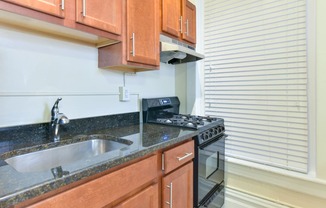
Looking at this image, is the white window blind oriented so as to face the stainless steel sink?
yes

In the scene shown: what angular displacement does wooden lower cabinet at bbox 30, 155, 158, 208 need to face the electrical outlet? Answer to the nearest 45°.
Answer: approximately 135° to its left

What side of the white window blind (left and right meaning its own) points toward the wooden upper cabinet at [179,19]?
right

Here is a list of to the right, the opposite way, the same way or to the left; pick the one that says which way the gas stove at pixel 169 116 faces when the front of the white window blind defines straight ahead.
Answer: to the left

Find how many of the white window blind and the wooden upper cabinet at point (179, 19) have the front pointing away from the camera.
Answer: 0

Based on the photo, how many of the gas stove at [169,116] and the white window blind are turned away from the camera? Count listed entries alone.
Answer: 0

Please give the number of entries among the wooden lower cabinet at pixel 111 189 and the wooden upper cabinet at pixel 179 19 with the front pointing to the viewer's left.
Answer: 0

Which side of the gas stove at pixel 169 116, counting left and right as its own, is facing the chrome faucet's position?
right
